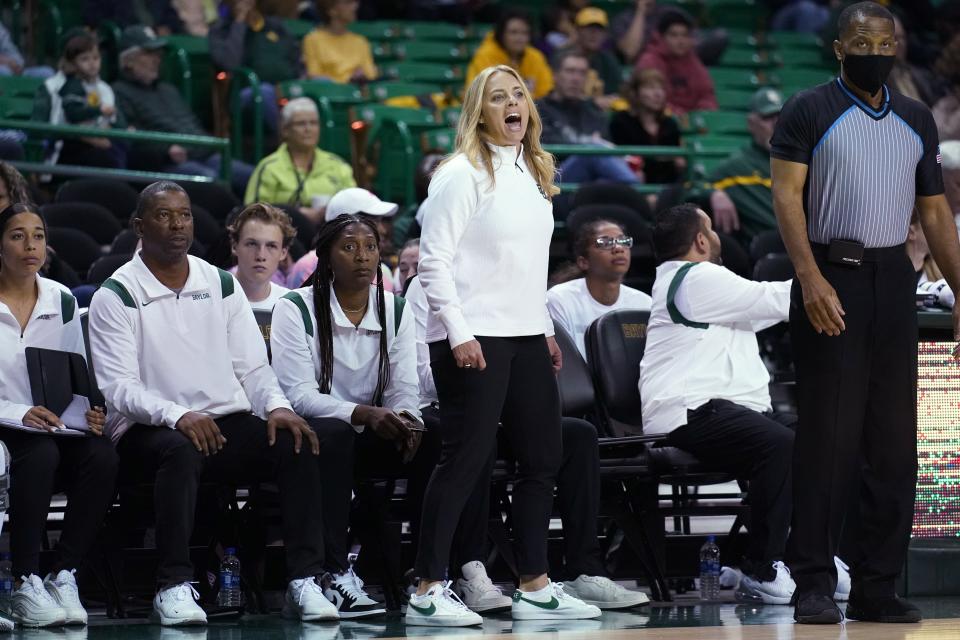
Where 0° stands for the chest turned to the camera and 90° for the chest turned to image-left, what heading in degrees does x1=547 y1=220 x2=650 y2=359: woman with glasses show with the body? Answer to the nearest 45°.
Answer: approximately 315°

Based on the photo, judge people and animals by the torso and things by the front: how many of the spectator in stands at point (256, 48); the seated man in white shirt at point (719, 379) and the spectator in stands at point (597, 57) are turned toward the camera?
2

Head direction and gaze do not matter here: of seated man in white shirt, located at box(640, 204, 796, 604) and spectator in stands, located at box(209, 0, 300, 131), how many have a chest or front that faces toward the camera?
1

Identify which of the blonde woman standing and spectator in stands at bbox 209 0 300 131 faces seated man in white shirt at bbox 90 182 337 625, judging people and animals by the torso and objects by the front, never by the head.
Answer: the spectator in stands

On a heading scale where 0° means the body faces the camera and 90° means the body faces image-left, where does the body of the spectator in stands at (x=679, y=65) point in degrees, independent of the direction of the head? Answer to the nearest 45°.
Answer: approximately 0°

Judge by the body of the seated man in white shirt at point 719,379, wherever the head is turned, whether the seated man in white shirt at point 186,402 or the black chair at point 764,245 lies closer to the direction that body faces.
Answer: the black chair

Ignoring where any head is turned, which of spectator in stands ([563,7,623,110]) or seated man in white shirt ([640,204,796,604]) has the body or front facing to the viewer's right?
the seated man in white shirt

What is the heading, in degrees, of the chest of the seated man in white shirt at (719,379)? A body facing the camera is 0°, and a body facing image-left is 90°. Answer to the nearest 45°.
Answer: approximately 270°

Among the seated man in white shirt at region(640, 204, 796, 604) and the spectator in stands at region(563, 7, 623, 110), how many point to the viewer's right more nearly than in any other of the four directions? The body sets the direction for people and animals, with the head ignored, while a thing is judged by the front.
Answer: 1

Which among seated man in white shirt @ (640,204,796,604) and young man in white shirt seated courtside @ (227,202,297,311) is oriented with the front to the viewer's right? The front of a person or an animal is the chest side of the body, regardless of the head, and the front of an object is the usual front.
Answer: the seated man in white shirt

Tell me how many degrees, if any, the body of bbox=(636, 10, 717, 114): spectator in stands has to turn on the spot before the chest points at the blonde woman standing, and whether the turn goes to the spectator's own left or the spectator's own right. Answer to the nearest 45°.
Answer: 0° — they already face them
